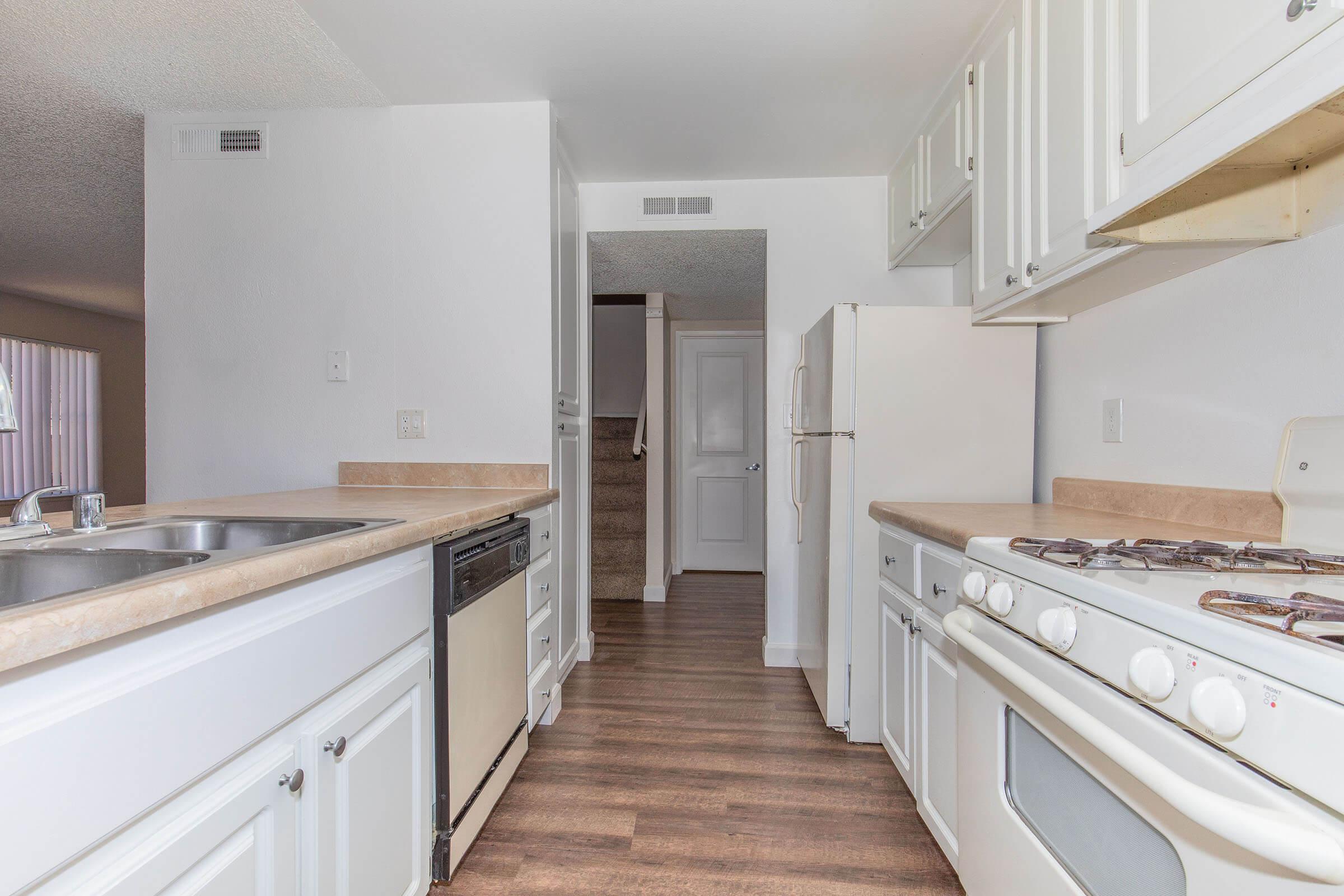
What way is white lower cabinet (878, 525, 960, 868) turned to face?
to the viewer's left

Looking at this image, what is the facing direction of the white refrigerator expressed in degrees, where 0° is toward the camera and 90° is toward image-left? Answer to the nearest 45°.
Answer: approximately 90°

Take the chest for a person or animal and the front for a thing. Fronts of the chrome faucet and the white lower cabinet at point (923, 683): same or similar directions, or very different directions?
very different directions

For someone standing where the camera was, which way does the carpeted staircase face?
facing the viewer

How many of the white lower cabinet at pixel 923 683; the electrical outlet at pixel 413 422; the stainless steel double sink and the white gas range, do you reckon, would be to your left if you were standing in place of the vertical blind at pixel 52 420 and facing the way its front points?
0

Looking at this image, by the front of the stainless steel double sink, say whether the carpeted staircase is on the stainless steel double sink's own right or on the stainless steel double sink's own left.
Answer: on the stainless steel double sink's own left

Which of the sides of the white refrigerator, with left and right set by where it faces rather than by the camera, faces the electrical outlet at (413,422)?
front

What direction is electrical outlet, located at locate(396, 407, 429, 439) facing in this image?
toward the camera

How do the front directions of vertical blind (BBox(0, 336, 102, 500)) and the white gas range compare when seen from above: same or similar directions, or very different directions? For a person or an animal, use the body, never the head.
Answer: very different directions

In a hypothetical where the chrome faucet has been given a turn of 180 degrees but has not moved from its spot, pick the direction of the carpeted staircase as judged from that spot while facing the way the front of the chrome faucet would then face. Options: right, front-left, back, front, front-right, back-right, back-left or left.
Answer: right

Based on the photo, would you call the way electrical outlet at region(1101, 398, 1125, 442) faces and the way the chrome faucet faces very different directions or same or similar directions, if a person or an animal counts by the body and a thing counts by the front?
very different directions

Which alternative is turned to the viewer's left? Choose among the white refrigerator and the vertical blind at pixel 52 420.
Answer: the white refrigerator

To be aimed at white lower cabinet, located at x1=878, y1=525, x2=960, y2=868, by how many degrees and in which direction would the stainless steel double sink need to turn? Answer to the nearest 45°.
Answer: approximately 45° to its left

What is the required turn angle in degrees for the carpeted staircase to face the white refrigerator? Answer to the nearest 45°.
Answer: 0° — it already faces it

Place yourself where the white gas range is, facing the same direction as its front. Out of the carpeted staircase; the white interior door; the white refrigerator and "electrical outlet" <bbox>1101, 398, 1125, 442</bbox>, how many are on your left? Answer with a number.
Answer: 0
